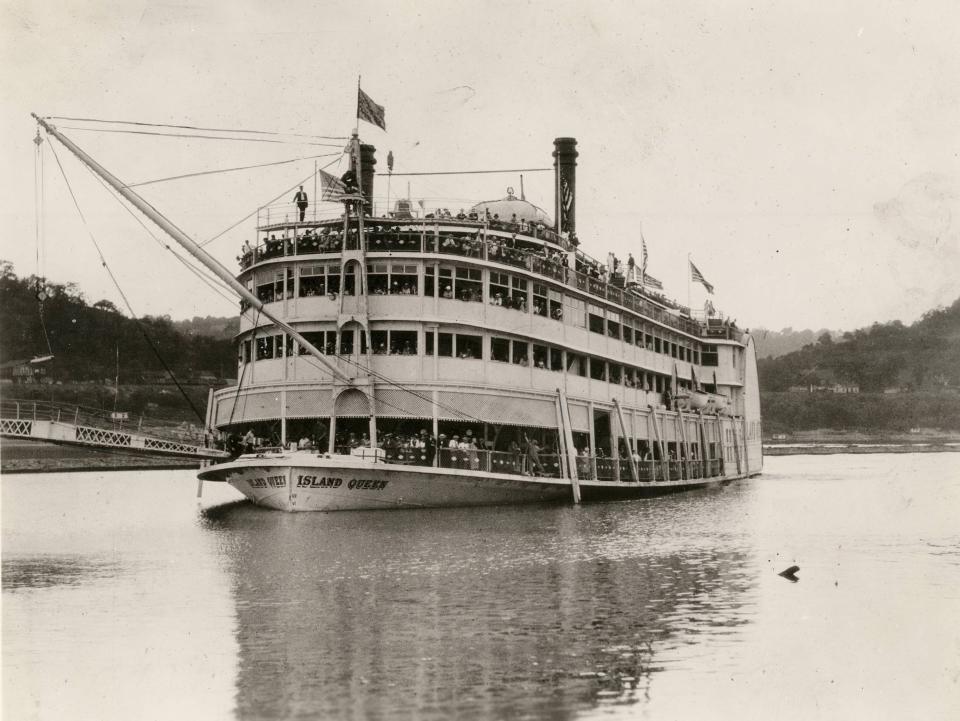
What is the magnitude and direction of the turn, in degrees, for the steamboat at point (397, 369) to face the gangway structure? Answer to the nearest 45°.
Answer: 0° — it already faces it

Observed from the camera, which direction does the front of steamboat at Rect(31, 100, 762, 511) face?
facing the viewer and to the left of the viewer
